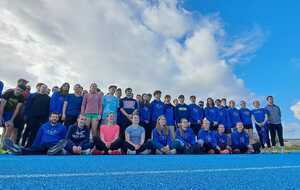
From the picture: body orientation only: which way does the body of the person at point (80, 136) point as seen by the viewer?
toward the camera

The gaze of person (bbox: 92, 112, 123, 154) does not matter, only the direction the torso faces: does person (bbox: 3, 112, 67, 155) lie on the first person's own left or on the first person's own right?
on the first person's own right

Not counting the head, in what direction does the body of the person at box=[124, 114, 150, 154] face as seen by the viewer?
toward the camera

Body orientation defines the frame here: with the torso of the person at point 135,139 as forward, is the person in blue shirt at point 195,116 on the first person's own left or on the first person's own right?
on the first person's own left

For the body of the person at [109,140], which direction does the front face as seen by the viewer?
toward the camera

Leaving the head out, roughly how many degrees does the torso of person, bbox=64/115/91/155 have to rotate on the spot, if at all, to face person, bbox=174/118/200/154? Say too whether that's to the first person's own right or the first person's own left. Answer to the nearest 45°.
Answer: approximately 90° to the first person's own left

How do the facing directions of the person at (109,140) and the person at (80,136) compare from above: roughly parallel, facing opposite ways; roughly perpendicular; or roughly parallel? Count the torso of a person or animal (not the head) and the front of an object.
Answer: roughly parallel

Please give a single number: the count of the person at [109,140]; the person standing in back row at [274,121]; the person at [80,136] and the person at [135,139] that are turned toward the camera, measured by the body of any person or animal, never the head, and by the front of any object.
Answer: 4

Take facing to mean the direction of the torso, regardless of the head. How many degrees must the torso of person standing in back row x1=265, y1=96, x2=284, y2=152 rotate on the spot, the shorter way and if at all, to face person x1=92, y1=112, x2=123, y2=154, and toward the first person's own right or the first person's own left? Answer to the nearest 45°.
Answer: approximately 45° to the first person's own right
